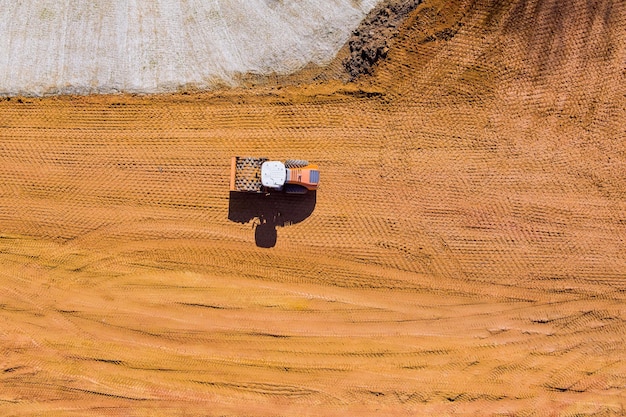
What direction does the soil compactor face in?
to the viewer's left
